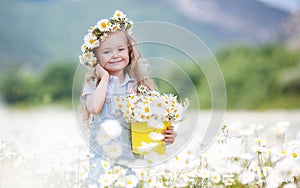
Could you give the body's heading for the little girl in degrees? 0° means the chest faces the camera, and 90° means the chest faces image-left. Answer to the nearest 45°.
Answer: approximately 0°
